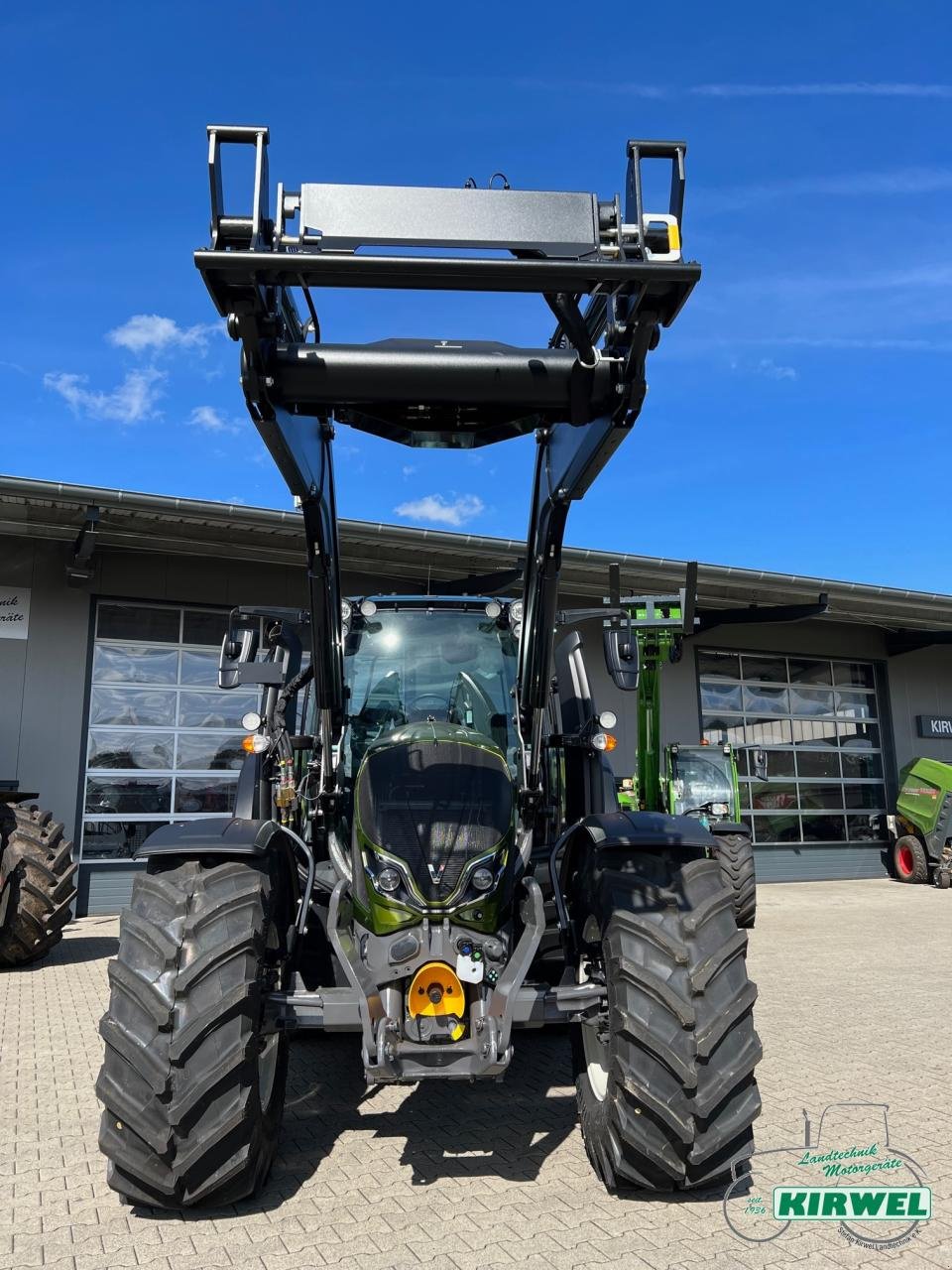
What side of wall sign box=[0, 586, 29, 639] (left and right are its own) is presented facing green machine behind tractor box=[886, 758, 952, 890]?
left

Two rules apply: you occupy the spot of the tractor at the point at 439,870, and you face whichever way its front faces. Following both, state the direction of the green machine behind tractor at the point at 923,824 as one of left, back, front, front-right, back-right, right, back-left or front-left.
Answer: back-left

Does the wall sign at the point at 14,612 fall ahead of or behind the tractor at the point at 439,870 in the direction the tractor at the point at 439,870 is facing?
behind

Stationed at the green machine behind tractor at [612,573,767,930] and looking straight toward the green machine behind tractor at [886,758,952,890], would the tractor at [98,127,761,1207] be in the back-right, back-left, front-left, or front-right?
back-right

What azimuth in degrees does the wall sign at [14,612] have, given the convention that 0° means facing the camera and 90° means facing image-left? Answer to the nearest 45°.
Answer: approximately 0°

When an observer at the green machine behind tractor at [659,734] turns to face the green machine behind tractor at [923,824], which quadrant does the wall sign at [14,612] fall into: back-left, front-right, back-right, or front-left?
back-left

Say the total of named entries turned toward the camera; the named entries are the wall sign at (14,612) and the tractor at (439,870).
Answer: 2

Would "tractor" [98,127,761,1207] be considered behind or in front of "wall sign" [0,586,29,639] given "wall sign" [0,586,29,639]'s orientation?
in front

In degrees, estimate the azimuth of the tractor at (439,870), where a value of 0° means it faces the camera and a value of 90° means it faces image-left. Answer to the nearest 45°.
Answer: approximately 0°

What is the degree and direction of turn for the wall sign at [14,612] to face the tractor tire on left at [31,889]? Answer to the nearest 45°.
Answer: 0° — it already faces it
